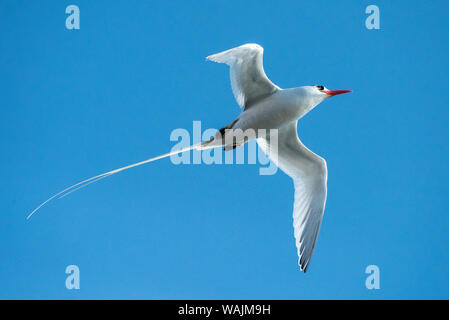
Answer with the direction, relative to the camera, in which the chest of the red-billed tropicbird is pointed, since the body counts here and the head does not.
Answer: to the viewer's right
